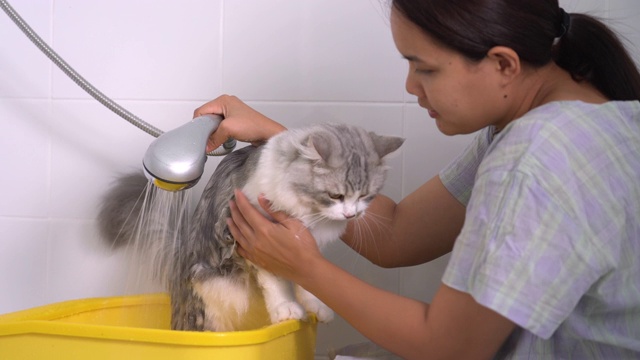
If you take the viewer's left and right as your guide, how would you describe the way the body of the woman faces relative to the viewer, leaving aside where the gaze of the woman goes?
facing to the left of the viewer

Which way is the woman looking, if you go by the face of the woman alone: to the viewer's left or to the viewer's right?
to the viewer's left

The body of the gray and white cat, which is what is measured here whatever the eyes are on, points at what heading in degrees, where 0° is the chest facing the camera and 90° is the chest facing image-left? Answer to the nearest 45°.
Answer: approximately 315°

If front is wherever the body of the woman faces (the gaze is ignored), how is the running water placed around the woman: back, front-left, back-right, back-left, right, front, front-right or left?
front-right
